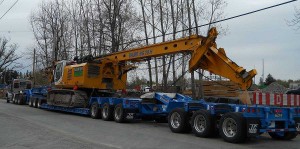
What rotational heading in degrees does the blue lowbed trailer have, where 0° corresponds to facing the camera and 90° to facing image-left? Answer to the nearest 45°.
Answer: approximately 135°
